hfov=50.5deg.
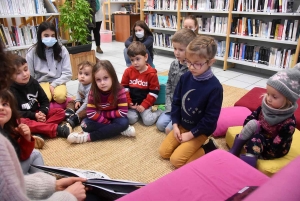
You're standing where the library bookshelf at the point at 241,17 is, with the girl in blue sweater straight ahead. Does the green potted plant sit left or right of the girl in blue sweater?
right

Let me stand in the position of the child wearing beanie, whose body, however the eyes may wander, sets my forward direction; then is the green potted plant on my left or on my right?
on my right

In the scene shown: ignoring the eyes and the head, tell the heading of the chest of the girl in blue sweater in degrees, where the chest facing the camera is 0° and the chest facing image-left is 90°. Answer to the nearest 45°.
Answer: approximately 45°

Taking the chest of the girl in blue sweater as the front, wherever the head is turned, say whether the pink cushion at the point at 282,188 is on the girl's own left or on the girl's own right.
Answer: on the girl's own left

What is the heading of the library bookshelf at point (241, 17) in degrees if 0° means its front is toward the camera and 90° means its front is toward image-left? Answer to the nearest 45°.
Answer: approximately 45°

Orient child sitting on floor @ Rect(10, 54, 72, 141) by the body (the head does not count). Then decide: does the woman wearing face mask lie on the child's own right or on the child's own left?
on the child's own left
